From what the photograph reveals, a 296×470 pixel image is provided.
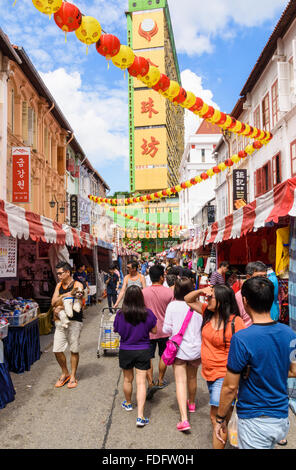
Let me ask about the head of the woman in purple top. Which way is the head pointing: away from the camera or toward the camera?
away from the camera

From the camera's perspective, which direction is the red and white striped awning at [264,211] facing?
to the viewer's left

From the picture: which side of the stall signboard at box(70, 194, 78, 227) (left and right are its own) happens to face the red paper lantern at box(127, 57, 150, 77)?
front

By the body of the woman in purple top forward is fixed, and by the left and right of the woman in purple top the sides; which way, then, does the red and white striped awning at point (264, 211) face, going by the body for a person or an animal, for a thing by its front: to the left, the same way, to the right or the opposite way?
to the left

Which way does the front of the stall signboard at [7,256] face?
toward the camera

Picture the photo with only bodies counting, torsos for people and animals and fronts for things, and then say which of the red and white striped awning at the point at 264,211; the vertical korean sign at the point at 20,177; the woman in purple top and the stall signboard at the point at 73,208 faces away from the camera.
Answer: the woman in purple top

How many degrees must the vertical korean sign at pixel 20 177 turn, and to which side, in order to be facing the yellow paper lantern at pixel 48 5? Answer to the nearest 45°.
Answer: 0° — it already faces it

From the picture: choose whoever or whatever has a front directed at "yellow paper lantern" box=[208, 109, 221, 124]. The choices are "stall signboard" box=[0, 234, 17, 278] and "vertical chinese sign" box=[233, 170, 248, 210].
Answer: the vertical chinese sign
